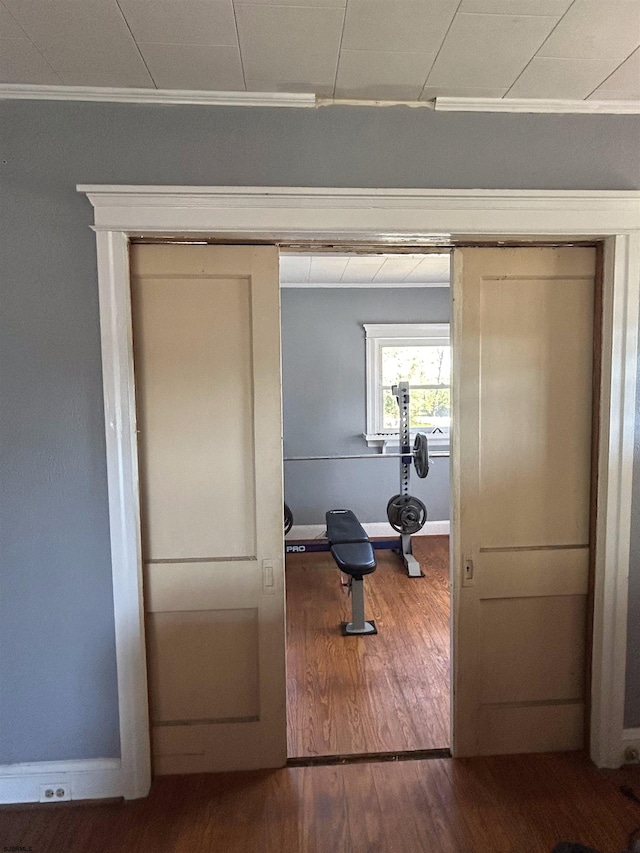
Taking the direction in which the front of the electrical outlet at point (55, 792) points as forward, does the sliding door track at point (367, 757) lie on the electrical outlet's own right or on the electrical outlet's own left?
on the electrical outlet's own left

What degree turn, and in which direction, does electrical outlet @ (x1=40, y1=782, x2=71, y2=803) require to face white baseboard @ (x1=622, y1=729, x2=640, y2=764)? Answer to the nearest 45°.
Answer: approximately 45° to its left

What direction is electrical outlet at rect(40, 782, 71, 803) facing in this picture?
toward the camera
